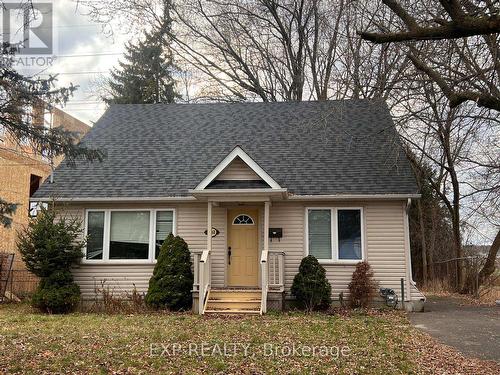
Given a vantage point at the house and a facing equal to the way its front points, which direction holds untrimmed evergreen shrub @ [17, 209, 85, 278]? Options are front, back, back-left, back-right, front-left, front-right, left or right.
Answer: right

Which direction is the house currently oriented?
toward the camera

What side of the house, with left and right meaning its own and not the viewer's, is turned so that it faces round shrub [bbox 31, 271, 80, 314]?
right

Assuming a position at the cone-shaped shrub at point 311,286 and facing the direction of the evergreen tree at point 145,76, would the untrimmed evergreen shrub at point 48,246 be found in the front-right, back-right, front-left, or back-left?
front-left

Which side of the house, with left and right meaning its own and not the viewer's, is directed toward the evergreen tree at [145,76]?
back

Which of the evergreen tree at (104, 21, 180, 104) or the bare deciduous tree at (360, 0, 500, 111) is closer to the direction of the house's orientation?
the bare deciduous tree

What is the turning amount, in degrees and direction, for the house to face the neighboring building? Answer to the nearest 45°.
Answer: approximately 135° to its right

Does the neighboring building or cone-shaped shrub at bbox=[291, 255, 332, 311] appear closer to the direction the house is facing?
the cone-shaped shrub

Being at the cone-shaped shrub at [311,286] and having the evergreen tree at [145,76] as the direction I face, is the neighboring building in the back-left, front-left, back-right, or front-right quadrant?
front-left

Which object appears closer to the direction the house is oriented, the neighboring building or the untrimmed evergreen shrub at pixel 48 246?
the untrimmed evergreen shrub
